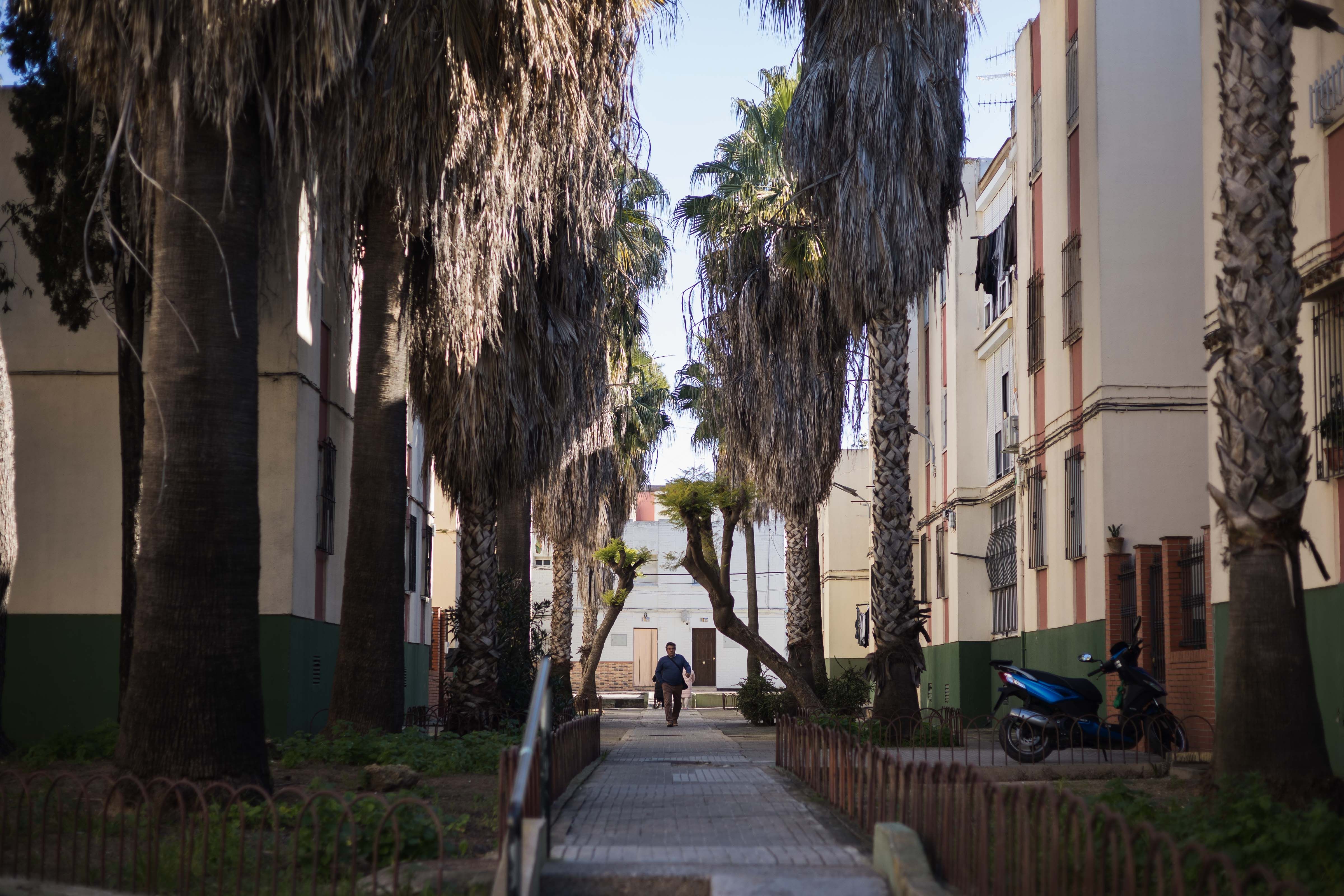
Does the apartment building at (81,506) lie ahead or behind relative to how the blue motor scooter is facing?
behind

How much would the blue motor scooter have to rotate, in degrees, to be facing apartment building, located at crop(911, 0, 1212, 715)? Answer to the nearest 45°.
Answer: approximately 90° to its left

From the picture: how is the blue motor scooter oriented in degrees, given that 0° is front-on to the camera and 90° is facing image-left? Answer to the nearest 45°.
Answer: approximately 270°

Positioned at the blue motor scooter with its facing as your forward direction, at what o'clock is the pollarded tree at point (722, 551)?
The pollarded tree is roughly at 8 o'clock from the blue motor scooter.

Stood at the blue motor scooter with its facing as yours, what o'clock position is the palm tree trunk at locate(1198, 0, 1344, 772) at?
The palm tree trunk is roughly at 2 o'clock from the blue motor scooter.

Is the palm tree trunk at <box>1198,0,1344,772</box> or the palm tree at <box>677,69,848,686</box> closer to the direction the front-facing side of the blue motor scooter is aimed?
the palm tree trunk

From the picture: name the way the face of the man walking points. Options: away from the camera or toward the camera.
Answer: toward the camera
